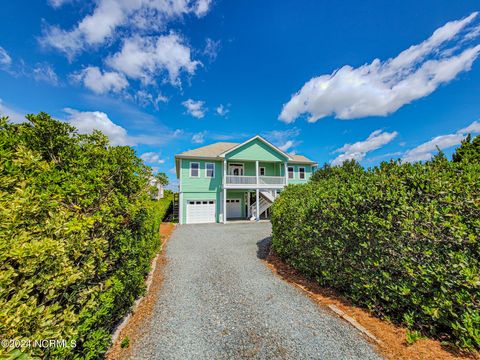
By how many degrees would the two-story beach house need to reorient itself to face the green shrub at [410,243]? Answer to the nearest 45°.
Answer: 0° — it already faces it

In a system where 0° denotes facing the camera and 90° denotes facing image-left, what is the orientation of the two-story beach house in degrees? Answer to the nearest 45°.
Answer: approximately 0°

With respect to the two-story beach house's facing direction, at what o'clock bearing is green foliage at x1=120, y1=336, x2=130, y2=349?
The green foliage is roughly at 12 o'clock from the two-story beach house.

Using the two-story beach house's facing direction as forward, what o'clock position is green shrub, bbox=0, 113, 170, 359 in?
The green shrub is roughly at 12 o'clock from the two-story beach house.
